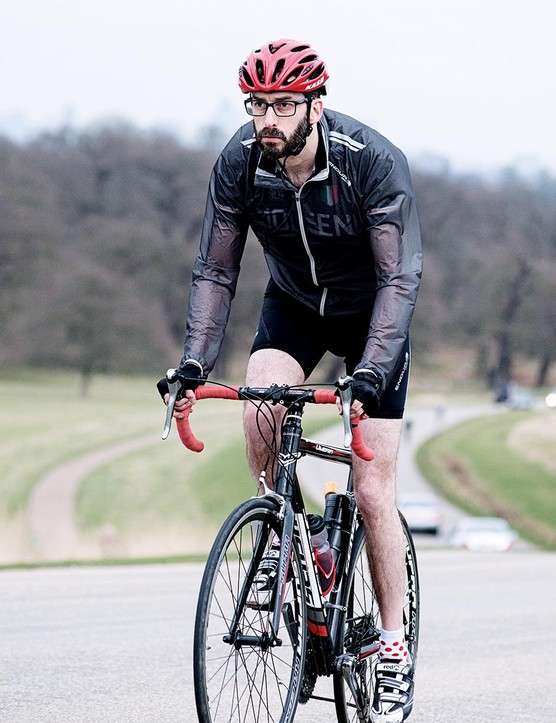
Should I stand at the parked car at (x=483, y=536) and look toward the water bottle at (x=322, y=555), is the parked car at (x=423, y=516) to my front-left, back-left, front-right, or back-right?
back-right

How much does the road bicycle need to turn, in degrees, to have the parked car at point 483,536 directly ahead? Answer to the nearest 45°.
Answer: approximately 135° to its right

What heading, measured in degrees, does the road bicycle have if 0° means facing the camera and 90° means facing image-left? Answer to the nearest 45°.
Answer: approximately 45°

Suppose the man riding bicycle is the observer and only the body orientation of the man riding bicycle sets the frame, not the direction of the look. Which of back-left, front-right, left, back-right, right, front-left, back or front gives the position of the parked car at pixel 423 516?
back-right

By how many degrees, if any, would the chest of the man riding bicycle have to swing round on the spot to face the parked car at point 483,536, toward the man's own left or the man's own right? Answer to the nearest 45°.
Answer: approximately 135° to the man's own right

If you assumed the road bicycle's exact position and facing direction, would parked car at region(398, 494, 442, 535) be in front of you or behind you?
behind

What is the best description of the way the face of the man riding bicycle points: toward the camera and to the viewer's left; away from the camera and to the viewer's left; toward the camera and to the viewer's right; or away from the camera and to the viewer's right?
toward the camera and to the viewer's left
